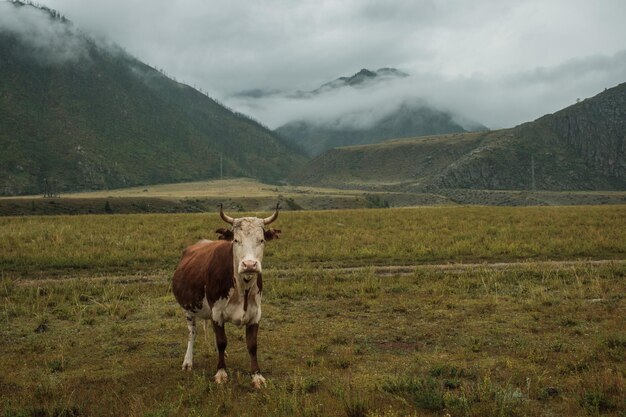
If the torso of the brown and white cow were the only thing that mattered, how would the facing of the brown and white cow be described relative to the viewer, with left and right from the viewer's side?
facing the viewer and to the right of the viewer
